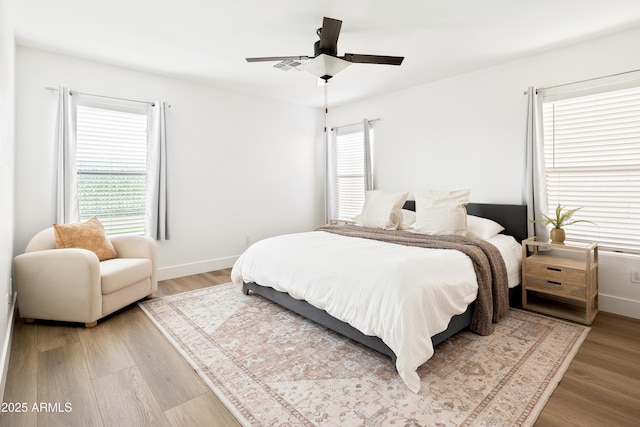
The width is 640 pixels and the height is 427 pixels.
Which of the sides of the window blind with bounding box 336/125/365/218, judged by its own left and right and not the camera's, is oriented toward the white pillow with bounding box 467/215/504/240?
left

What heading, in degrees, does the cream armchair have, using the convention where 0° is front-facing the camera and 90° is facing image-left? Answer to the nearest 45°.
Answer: approximately 315°

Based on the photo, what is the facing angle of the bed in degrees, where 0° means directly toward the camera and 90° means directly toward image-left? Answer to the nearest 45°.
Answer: approximately 45°

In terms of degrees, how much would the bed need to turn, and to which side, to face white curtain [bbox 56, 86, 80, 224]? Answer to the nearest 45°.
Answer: approximately 45° to its right

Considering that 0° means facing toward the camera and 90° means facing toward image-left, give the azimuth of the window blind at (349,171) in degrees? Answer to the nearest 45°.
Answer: approximately 45°

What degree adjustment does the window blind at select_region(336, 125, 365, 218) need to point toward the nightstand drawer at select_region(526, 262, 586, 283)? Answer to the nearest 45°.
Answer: approximately 90° to its left

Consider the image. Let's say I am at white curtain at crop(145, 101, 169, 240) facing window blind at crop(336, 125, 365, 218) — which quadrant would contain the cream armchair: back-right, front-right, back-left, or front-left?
back-right

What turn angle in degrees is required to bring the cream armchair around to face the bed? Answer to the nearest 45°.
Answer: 0° — it already faces it
